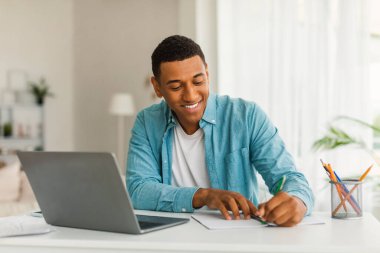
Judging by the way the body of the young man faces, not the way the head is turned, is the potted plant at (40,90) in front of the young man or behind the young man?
behind

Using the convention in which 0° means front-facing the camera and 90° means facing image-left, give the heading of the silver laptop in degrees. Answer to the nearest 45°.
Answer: approximately 225°

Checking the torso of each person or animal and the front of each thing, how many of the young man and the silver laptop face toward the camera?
1

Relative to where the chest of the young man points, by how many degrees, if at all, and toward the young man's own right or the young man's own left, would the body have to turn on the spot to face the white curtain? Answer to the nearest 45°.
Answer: approximately 180°

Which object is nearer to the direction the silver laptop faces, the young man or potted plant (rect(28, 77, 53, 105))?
the young man

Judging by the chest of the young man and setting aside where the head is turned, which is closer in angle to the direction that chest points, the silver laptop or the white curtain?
the silver laptop

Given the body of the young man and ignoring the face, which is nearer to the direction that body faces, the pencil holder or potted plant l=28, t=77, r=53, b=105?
the pencil holder

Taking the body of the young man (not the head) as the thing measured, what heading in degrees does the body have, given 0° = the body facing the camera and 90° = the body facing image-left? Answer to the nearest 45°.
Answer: approximately 0°

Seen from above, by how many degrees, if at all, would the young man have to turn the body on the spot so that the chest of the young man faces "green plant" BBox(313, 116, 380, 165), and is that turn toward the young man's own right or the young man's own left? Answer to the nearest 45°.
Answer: approximately 135° to the young man's own left
